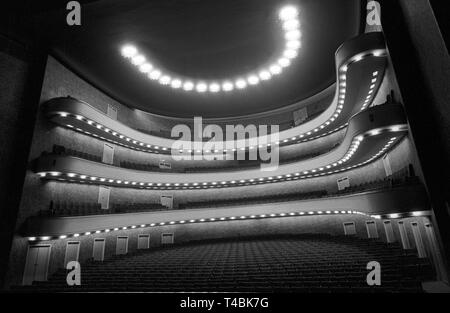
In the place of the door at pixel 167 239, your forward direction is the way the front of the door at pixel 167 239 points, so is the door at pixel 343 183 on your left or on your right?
on your left

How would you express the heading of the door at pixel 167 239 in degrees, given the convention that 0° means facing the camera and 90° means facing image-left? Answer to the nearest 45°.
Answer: approximately 0°
